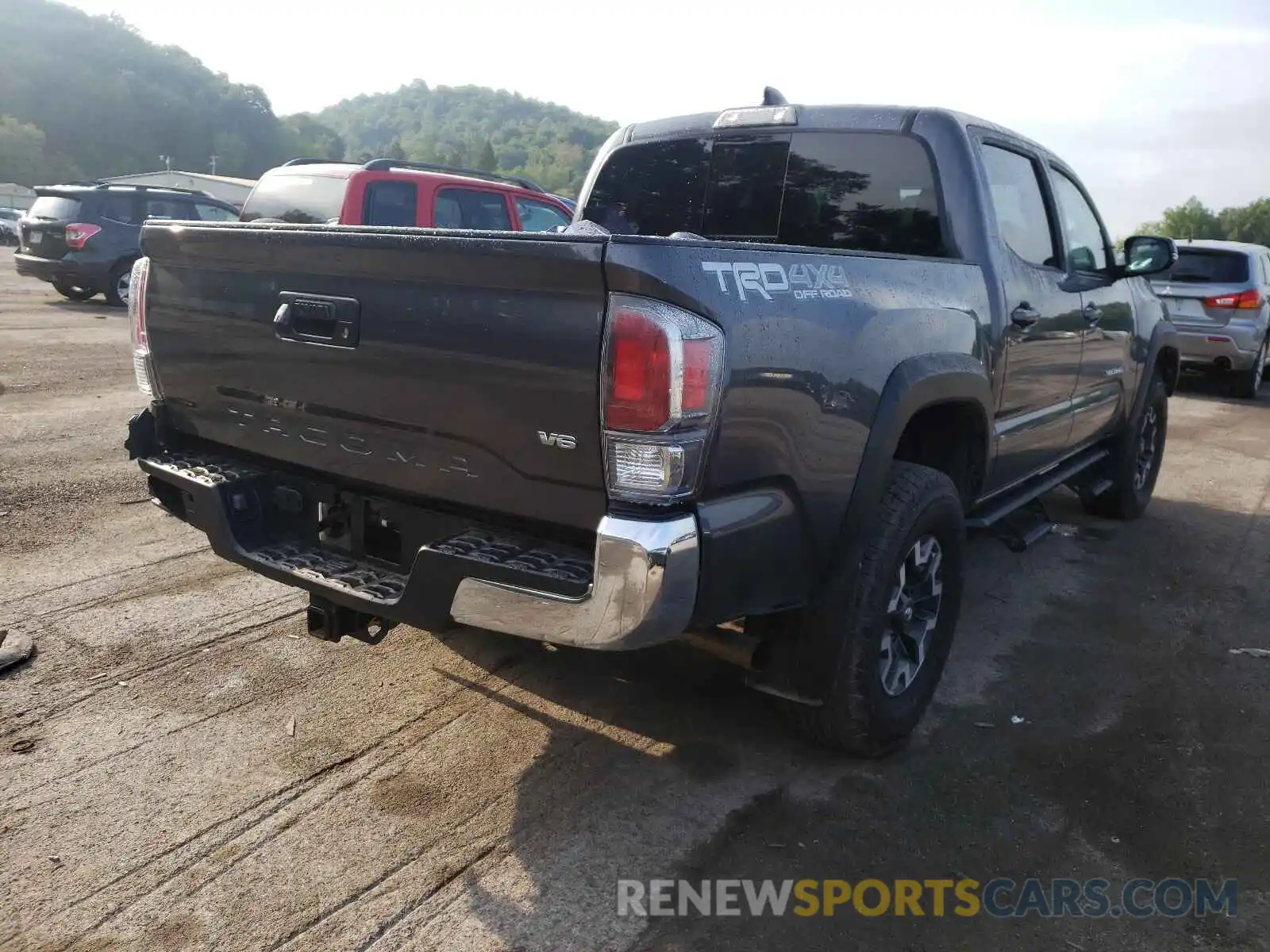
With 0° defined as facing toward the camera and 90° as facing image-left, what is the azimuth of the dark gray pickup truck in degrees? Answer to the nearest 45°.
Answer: approximately 225°

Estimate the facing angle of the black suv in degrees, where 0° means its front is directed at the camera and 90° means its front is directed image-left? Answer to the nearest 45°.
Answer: approximately 225°

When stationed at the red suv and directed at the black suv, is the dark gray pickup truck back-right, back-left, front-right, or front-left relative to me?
back-left

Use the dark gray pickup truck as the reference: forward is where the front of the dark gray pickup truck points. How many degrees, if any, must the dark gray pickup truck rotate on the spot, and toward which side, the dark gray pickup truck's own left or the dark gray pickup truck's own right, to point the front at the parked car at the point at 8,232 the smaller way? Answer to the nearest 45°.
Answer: approximately 90° to the dark gray pickup truck's own left

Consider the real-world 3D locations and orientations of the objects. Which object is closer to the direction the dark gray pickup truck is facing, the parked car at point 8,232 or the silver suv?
the silver suv

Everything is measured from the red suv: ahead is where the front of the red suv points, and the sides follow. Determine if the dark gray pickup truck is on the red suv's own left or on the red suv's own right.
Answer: on the red suv's own right

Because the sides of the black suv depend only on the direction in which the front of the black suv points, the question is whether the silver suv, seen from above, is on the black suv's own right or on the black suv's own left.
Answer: on the black suv's own right

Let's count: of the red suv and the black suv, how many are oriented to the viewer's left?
0

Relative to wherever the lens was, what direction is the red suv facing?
facing away from the viewer and to the right of the viewer

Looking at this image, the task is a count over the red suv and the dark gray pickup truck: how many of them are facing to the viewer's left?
0

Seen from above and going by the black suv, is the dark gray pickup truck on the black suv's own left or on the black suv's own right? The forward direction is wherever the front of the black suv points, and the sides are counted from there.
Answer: on the black suv's own right
